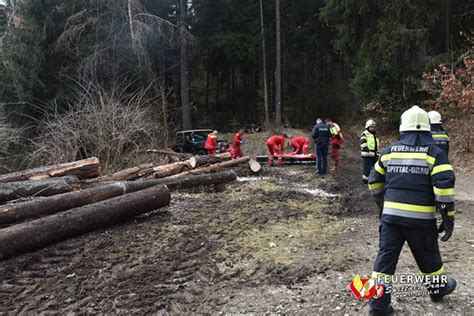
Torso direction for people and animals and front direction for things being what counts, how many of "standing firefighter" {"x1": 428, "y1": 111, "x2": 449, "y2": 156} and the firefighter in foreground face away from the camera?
2

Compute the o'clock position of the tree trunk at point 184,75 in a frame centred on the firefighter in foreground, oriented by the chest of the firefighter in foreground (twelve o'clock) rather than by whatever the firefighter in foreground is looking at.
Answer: The tree trunk is roughly at 11 o'clock from the firefighter in foreground.

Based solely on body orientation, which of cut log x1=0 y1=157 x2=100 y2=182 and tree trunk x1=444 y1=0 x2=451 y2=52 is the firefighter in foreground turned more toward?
the tree trunk

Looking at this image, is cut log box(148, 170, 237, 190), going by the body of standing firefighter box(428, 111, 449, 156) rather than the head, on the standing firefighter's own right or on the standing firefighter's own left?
on the standing firefighter's own left

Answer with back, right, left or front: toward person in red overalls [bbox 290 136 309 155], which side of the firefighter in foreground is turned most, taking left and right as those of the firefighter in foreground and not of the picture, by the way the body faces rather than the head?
front

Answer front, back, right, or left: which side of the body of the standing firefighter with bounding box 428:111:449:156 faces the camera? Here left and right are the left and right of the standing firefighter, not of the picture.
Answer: back

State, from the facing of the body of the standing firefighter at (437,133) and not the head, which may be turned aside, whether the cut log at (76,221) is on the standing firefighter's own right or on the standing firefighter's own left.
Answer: on the standing firefighter's own left

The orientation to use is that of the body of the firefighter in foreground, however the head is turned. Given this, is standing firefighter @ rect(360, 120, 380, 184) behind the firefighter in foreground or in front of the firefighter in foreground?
in front

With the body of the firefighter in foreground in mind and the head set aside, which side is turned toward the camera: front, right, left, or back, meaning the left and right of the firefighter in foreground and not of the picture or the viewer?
back

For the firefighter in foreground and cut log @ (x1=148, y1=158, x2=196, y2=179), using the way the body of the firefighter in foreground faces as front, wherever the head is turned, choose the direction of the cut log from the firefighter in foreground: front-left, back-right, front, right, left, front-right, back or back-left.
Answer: front-left

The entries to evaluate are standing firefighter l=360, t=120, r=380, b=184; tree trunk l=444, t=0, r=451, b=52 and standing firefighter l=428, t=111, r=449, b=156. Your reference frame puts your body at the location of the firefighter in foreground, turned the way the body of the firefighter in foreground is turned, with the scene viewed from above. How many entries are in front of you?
3

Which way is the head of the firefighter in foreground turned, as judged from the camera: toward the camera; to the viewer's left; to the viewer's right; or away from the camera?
away from the camera
